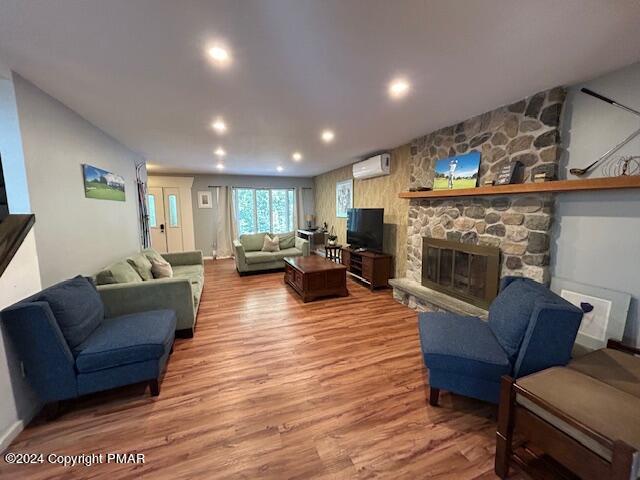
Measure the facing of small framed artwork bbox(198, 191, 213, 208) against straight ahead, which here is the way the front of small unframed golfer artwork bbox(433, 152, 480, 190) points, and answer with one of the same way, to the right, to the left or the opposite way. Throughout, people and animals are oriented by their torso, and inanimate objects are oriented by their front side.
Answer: to the left

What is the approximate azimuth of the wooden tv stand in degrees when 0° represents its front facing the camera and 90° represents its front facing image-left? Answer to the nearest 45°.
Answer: approximately 45°

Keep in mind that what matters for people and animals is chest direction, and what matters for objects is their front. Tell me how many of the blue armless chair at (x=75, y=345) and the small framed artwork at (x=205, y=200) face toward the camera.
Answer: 1

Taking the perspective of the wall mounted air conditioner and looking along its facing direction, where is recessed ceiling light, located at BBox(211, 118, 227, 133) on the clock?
The recessed ceiling light is roughly at 12 o'clock from the wall mounted air conditioner.

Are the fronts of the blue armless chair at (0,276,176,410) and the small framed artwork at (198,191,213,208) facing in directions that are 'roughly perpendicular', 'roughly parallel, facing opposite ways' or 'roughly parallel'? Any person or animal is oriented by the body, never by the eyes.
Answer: roughly perpendicular

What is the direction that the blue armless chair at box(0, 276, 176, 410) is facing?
to the viewer's right

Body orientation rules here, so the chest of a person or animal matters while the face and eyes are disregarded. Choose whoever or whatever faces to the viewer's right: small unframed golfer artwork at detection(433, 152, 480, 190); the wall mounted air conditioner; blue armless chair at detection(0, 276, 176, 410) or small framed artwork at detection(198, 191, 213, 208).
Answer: the blue armless chair
